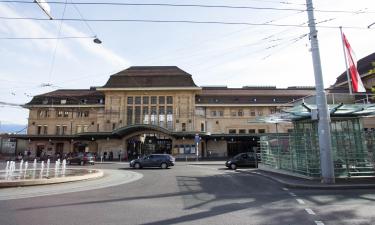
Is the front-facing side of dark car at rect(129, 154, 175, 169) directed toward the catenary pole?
no

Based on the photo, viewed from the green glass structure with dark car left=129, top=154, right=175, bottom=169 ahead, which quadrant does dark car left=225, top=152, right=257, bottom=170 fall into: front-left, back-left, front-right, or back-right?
front-right

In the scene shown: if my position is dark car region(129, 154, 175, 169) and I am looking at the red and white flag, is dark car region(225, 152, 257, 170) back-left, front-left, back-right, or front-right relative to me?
front-left

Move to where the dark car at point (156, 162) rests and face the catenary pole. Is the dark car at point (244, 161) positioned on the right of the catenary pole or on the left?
left

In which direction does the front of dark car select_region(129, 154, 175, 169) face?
to the viewer's left

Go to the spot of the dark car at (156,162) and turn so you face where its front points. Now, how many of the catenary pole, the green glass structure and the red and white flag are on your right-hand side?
0

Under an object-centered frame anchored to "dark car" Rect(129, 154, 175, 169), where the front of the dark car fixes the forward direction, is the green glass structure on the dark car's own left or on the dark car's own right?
on the dark car's own left

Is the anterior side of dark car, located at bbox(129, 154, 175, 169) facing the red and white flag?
no

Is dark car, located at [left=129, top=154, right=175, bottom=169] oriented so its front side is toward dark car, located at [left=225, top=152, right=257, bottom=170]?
no
